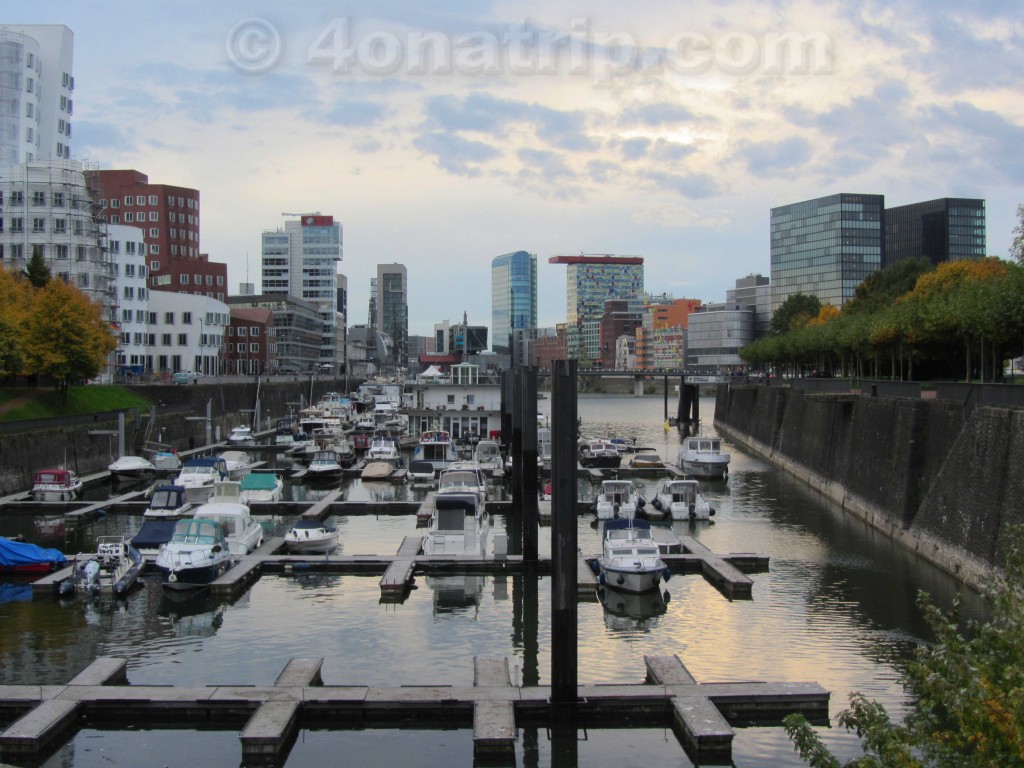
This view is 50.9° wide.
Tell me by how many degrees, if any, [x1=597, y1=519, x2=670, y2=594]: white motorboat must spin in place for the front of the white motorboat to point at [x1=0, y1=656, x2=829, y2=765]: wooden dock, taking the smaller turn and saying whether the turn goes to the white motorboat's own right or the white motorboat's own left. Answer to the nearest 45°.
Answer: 0° — it already faces it

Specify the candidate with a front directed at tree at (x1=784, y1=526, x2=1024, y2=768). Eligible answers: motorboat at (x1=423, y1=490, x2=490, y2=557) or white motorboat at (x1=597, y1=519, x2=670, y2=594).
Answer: the white motorboat

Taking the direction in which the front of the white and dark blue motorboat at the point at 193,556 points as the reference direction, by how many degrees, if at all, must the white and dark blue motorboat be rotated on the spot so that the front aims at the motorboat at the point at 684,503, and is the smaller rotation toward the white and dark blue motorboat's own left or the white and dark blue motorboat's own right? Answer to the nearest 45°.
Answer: approximately 180°

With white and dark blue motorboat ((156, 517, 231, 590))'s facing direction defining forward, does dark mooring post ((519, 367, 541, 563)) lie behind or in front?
behind

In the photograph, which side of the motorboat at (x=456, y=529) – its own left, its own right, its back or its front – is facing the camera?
back

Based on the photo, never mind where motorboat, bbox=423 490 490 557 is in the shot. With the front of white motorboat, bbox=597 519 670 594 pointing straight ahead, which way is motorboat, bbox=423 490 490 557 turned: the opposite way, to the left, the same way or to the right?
the opposite way

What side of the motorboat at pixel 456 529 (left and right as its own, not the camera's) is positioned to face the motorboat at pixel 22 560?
left
